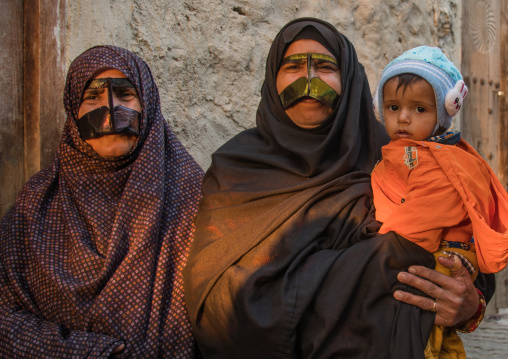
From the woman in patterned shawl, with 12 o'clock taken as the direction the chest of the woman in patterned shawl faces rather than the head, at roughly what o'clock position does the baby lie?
The baby is roughly at 10 o'clock from the woman in patterned shawl.

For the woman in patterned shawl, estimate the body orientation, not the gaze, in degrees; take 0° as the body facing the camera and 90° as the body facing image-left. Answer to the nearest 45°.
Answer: approximately 0°

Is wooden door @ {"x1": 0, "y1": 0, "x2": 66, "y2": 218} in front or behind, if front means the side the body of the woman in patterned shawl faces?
behind

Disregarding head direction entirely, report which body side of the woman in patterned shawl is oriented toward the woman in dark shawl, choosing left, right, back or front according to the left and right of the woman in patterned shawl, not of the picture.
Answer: left

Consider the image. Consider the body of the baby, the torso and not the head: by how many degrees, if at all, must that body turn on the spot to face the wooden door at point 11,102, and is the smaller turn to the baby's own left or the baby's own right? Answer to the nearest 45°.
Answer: approximately 45° to the baby's own right
